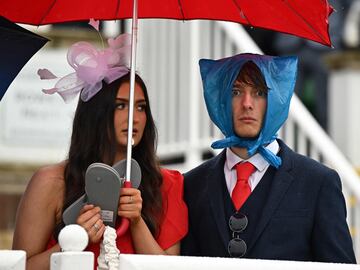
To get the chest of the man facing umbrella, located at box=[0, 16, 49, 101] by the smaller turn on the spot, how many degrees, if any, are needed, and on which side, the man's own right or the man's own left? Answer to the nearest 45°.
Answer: approximately 45° to the man's own right

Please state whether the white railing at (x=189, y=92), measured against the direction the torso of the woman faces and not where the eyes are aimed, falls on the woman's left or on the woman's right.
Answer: on the woman's left

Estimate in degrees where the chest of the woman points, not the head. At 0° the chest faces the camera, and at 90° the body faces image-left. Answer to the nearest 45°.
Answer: approximately 315°

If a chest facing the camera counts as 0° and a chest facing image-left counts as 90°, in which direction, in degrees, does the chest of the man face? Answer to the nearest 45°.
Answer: approximately 45°
